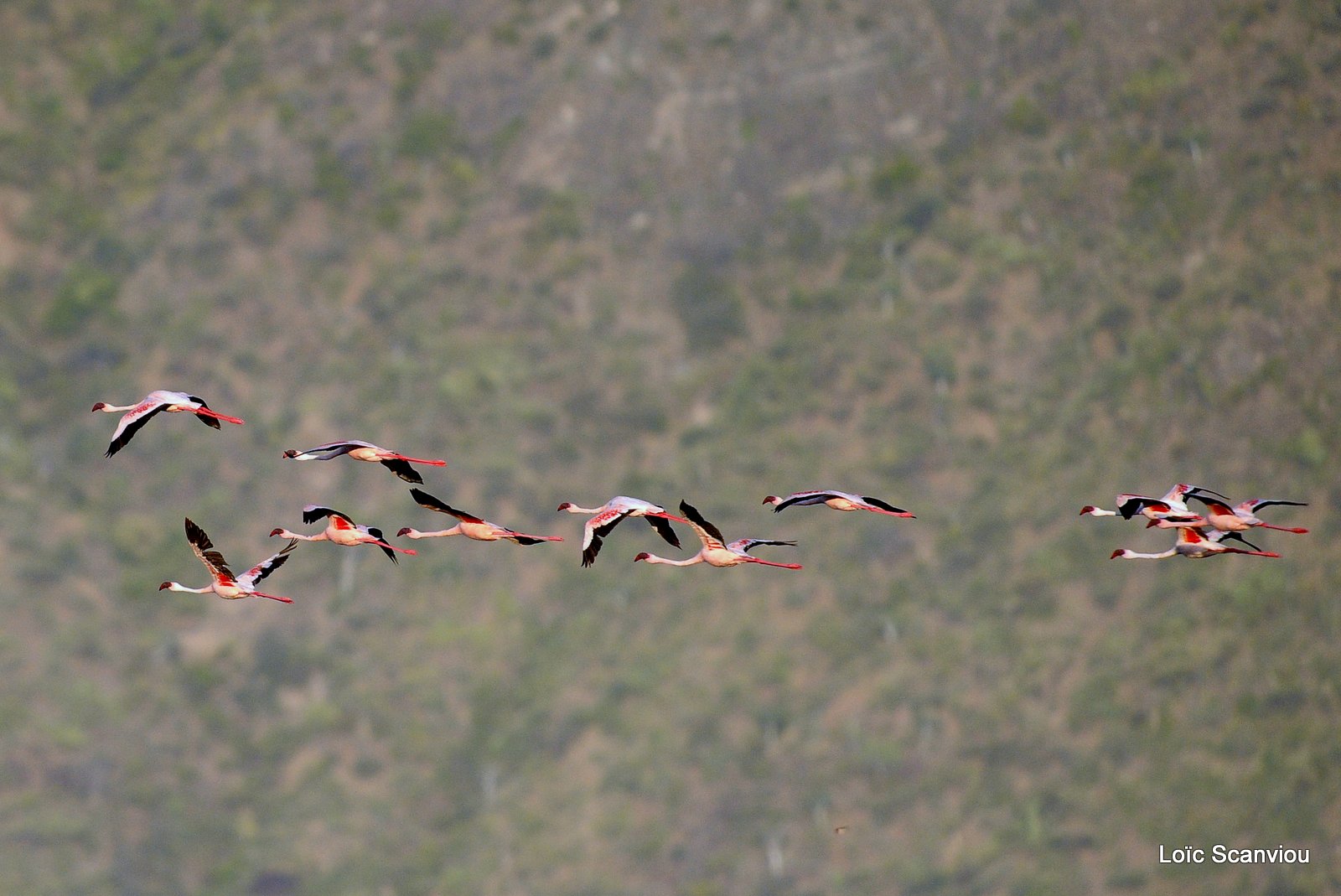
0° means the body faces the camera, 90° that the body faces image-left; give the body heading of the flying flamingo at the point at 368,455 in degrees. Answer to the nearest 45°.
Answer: approximately 90°

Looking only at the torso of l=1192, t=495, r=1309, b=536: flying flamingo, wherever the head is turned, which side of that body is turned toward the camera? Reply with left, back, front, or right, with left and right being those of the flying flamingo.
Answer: left

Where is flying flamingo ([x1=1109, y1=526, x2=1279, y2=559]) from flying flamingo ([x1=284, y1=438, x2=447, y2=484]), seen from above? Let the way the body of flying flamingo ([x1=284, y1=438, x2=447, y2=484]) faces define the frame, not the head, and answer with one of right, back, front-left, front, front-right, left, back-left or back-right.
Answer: back

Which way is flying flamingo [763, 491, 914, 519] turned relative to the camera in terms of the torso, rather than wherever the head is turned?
to the viewer's left

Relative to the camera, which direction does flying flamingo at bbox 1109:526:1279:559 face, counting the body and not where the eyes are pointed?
to the viewer's left

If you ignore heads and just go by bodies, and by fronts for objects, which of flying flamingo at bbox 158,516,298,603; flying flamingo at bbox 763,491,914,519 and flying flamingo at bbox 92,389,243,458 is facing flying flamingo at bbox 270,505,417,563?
flying flamingo at bbox 763,491,914,519

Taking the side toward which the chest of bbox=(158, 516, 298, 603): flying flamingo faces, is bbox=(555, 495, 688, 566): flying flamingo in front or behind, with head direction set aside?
behind

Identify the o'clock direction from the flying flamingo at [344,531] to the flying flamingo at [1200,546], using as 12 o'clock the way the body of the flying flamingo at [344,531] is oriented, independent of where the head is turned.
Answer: the flying flamingo at [1200,546] is roughly at 6 o'clock from the flying flamingo at [344,531].

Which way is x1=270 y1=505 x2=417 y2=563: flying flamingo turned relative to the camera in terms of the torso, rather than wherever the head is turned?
to the viewer's left

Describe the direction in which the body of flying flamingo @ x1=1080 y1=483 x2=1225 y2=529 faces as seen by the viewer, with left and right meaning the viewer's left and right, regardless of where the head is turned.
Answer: facing to the left of the viewer

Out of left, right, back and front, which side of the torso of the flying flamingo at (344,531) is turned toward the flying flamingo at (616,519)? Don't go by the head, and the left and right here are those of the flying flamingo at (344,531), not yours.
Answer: back

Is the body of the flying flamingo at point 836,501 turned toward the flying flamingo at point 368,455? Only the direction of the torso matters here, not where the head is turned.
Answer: yes

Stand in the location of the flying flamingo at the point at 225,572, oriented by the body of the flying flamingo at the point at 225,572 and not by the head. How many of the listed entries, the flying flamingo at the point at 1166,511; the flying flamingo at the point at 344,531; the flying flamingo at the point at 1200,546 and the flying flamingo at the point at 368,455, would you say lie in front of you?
0

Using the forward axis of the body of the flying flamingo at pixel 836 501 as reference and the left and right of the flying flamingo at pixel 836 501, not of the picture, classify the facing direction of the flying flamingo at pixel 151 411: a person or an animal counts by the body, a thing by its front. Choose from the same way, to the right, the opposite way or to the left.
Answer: the same way

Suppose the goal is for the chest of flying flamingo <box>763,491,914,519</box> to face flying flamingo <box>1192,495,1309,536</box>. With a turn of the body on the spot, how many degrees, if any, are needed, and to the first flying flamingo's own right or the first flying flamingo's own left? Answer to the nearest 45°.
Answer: approximately 180°

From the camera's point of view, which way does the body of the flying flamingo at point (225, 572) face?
to the viewer's left

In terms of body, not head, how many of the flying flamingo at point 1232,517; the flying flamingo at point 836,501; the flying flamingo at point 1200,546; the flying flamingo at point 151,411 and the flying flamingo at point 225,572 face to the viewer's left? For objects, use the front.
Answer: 5

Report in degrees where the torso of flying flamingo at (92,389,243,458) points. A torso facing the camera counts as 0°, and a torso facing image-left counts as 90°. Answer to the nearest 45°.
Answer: approximately 90°

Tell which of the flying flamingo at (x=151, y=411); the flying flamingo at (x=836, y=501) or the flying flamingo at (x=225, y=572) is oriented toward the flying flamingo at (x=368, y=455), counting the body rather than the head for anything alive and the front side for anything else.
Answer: the flying flamingo at (x=836, y=501)

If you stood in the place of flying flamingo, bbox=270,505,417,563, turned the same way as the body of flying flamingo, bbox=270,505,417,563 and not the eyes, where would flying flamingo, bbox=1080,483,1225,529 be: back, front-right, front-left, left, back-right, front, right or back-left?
back

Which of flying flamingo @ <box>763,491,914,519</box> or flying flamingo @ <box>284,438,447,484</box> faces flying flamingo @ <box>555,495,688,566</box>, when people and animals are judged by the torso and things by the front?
flying flamingo @ <box>763,491,914,519</box>
